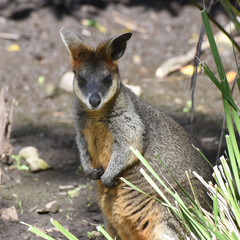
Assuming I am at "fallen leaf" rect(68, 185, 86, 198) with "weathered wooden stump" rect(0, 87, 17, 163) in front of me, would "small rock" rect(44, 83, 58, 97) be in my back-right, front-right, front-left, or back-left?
front-right

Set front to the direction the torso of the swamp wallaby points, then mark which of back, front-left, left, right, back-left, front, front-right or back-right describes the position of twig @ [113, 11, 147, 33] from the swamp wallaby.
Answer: back-right

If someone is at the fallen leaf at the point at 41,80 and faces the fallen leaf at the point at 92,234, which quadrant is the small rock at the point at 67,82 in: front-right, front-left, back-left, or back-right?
front-left

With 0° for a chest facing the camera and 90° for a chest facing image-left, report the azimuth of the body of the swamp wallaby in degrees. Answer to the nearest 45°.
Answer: approximately 45°

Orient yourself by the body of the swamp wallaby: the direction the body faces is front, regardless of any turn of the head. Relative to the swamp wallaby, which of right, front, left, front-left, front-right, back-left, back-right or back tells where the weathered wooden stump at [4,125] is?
right

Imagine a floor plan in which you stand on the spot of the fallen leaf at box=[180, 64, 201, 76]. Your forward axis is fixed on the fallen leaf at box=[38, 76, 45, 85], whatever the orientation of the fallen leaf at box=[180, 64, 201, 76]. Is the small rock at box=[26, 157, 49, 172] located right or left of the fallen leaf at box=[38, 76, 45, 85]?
left

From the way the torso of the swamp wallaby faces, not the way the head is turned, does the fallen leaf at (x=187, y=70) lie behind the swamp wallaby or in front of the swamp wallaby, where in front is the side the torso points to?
behind

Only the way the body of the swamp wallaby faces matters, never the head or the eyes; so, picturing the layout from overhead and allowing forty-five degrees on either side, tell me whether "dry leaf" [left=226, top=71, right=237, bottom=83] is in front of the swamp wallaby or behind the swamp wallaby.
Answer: behind
